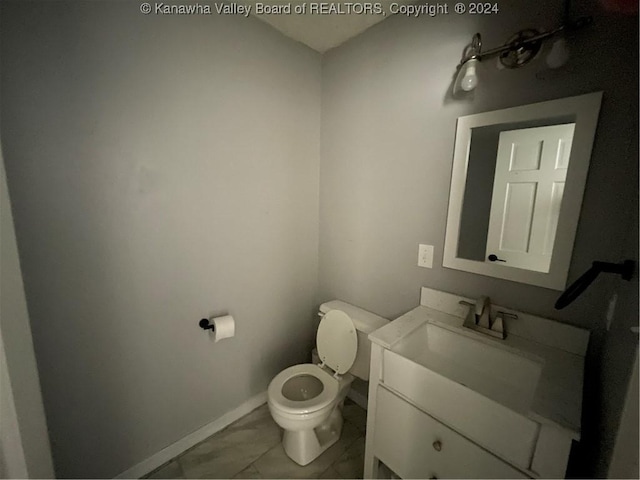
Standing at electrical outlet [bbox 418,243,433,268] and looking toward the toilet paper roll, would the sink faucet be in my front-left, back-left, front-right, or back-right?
back-left

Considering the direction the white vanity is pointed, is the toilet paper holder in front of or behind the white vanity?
in front

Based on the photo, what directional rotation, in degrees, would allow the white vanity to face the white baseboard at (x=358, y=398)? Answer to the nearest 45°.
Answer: approximately 90° to its right

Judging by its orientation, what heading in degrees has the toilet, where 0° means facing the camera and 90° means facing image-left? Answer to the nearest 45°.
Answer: approximately 45°

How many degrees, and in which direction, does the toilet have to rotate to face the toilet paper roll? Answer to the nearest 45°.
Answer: approximately 45° to its right

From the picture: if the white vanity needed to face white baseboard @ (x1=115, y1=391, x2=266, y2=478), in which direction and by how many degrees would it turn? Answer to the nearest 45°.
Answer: approximately 45° to its right
